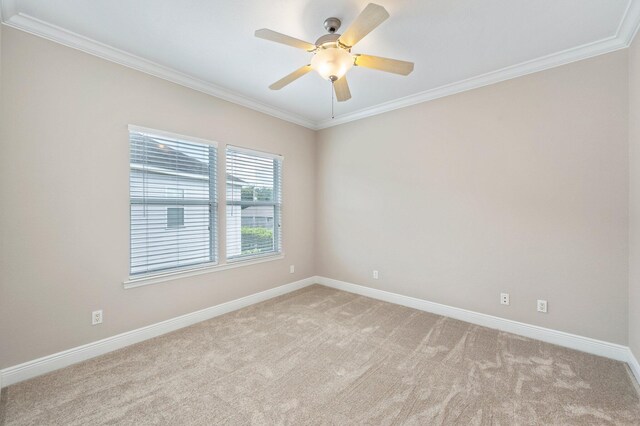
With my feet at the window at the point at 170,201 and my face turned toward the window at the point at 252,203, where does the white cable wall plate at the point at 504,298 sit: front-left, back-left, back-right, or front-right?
front-right

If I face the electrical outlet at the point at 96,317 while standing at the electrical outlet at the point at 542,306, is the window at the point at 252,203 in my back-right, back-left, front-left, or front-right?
front-right

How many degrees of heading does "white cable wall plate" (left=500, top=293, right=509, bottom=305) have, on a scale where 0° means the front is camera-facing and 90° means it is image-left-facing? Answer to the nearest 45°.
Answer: approximately 0°

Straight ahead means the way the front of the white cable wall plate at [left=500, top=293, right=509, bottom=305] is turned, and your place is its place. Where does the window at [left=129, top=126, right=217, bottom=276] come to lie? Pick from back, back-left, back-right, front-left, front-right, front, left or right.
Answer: front-right

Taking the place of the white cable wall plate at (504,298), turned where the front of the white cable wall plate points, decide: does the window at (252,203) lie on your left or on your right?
on your right

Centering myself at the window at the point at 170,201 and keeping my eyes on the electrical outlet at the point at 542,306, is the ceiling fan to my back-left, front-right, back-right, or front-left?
front-right

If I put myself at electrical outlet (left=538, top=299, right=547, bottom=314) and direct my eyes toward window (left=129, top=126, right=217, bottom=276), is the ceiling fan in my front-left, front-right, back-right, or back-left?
front-left

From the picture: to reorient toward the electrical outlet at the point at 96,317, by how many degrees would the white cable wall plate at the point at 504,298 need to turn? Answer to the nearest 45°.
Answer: approximately 45° to its right
